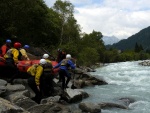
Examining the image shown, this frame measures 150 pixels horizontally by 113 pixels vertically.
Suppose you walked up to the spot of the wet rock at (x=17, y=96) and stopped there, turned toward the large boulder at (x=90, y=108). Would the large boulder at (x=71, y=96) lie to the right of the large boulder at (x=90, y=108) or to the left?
left

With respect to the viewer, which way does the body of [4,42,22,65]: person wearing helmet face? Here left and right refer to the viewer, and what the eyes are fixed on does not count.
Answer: facing away from the viewer and to the right of the viewer

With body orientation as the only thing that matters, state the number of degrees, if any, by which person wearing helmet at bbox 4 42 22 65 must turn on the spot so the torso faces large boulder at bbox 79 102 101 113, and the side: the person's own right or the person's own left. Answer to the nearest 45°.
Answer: approximately 90° to the person's own right

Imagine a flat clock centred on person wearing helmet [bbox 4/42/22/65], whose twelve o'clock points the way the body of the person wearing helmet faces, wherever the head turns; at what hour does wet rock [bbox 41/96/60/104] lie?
The wet rock is roughly at 3 o'clock from the person wearing helmet.
